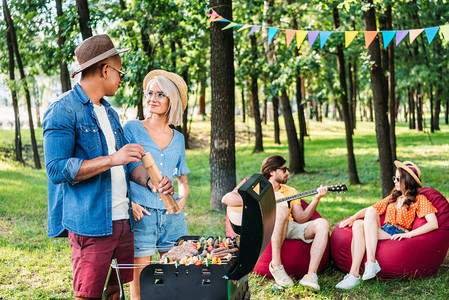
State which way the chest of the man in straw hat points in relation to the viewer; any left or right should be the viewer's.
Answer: facing the viewer and to the right of the viewer

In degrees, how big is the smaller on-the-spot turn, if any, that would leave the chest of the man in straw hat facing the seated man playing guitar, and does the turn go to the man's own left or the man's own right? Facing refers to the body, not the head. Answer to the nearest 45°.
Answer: approximately 90° to the man's own left

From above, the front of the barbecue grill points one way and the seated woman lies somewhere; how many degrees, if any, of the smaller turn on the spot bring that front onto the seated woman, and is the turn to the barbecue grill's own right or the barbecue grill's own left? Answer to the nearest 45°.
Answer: approximately 135° to the barbecue grill's own right

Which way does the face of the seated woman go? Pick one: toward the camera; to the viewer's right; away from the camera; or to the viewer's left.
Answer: to the viewer's left

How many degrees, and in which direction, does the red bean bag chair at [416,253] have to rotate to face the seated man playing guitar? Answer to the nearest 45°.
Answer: approximately 45° to its right

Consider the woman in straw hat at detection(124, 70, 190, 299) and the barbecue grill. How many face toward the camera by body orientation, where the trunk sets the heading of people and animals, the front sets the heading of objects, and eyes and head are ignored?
1

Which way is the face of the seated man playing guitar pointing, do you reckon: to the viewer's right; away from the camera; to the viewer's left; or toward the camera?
to the viewer's right

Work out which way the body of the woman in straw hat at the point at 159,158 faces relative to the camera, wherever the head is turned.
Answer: toward the camera

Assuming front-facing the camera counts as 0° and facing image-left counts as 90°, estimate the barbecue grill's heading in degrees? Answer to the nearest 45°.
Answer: approximately 90°

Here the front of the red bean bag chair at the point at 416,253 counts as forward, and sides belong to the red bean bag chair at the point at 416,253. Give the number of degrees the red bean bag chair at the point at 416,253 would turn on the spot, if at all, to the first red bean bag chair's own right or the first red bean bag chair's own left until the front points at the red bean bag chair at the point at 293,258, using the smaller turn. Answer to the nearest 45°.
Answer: approximately 45° to the first red bean bag chair's own right

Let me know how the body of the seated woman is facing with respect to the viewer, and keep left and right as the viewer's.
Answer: facing the viewer and to the left of the viewer

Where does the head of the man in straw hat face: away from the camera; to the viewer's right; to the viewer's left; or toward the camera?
to the viewer's right

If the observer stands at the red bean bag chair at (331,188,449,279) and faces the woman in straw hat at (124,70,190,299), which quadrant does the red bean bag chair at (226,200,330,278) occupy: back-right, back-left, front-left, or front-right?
front-right

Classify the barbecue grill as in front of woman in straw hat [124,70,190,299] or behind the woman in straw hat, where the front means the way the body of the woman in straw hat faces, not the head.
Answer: in front
